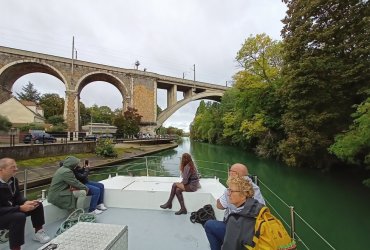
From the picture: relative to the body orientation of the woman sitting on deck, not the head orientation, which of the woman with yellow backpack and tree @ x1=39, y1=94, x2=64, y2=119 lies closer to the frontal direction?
the tree

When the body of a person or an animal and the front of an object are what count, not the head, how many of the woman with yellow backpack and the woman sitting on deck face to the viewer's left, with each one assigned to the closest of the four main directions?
2

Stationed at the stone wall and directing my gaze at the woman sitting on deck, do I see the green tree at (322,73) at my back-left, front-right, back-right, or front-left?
front-left

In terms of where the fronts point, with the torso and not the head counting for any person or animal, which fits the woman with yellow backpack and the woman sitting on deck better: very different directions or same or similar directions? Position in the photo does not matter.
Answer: same or similar directions

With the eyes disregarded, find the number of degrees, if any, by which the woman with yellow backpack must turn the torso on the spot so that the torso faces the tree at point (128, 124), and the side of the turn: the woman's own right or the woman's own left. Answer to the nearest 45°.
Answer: approximately 45° to the woman's own right

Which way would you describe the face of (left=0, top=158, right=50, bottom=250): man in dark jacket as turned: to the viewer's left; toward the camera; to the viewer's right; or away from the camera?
to the viewer's right

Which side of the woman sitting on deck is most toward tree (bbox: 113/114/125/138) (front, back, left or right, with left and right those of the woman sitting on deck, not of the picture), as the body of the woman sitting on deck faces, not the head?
right

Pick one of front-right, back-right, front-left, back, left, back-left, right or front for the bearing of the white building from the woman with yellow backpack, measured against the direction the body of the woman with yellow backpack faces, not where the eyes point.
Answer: front-right

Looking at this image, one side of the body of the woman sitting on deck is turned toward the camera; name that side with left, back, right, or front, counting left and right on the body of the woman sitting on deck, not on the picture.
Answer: left

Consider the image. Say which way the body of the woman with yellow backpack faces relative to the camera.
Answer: to the viewer's left

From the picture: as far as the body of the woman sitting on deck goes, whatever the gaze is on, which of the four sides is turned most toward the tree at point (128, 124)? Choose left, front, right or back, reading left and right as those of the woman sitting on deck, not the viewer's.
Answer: right

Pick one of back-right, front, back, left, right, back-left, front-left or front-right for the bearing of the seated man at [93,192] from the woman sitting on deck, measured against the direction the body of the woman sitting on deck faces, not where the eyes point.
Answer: front
